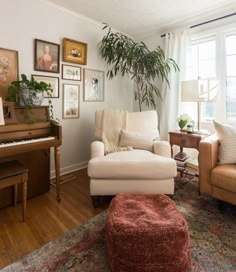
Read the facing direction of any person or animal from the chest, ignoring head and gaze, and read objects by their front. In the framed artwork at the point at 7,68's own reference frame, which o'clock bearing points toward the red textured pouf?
The red textured pouf is roughly at 1 o'clock from the framed artwork.

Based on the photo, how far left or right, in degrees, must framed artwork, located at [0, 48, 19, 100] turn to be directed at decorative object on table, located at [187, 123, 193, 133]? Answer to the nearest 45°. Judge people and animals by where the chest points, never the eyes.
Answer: approximately 45° to its left

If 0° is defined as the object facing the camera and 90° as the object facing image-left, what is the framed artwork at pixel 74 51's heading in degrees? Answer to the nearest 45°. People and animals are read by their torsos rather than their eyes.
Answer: approximately 315°
